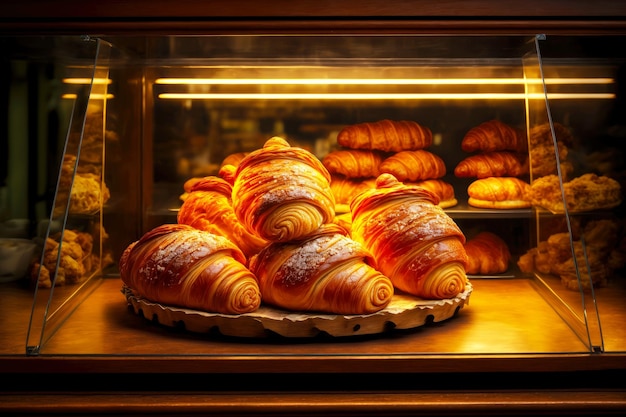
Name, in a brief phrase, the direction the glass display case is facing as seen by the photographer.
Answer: facing the viewer
